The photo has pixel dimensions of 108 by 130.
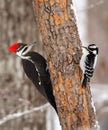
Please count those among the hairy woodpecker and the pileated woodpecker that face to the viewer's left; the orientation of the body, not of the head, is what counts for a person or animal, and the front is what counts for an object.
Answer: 1

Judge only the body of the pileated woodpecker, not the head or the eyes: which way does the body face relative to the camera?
to the viewer's right

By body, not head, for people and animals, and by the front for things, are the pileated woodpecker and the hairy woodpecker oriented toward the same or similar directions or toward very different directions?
very different directions

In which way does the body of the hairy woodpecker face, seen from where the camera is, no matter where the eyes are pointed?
to the viewer's left
